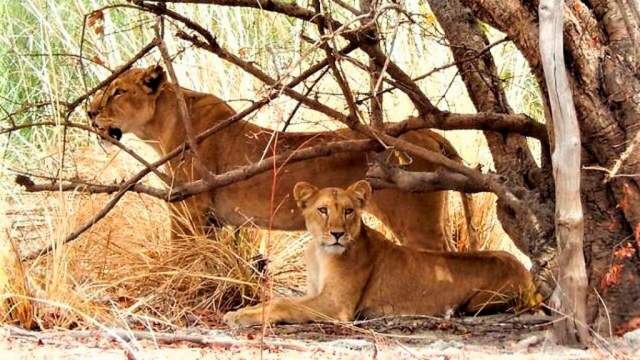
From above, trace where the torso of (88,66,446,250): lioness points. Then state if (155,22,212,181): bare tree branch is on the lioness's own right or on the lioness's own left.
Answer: on the lioness's own left

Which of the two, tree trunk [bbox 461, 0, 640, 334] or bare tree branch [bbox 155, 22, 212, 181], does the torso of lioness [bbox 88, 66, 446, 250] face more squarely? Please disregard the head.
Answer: the bare tree branch

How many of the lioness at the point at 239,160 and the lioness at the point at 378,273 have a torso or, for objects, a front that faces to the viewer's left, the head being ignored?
2

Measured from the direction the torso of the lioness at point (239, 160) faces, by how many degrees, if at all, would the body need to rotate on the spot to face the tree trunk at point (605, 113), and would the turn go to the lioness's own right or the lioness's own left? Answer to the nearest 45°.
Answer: approximately 135° to the lioness's own left

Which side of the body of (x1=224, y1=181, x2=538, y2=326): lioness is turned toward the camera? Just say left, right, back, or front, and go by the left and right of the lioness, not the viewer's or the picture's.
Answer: left

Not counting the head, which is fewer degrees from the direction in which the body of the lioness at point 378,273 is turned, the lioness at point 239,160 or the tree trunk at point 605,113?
the lioness

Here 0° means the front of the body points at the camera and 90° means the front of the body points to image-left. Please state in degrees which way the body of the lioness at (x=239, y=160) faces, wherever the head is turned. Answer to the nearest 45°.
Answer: approximately 90°
